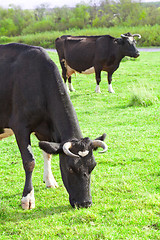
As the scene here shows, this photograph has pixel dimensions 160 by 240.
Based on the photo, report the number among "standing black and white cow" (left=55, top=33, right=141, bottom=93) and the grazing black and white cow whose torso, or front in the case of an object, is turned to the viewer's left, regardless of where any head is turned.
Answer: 0

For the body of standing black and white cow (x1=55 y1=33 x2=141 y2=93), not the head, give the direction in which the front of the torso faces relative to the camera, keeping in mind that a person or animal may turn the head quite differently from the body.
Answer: to the viewer's right

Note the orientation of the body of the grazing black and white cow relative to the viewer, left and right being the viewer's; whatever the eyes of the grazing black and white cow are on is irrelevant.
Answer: facing the viewer and to the right of the viewer

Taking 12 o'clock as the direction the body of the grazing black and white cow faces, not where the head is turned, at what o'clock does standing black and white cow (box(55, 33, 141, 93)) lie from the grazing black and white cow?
The standing black and white cow is roughly at 8 o'clock from the grazing black and white cow.

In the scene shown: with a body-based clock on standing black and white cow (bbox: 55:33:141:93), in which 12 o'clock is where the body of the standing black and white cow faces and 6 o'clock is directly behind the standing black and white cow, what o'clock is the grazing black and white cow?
The grazing black and white cow is roughly at 3 o'clock from the standing black and white cow.
